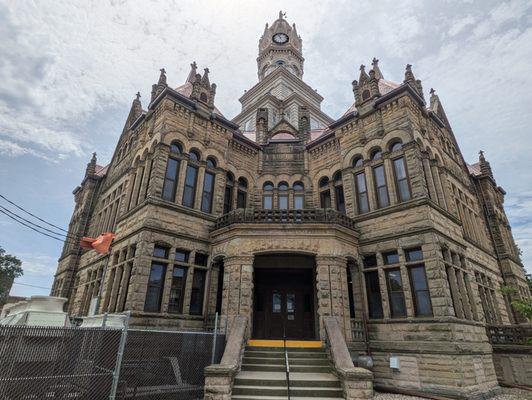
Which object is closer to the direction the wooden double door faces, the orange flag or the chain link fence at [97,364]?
the chain link fence

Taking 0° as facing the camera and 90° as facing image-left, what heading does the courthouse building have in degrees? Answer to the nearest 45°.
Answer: approximately 0°

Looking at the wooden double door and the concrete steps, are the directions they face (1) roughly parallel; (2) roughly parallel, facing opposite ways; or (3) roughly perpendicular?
roughly parallel

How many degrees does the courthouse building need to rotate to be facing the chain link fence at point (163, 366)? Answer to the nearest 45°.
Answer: approximately 45° to its right

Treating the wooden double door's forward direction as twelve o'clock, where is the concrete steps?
The concrete steps is roughly at 12 o'clock from the wooden double door.

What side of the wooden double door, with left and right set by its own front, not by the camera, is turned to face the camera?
front

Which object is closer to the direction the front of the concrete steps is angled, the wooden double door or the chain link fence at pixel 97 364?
the chain link fence

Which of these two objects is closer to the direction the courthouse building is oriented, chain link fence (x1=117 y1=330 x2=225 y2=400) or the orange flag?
the chain link fence

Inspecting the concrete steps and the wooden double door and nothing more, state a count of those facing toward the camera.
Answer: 2

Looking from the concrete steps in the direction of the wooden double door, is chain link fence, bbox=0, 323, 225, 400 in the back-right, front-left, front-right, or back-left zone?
back-left

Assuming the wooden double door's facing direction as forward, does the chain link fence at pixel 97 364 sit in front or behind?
in front

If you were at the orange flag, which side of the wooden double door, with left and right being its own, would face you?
right

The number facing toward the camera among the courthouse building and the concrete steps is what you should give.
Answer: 2

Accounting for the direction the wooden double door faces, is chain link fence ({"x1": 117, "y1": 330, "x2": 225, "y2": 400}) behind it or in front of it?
in front

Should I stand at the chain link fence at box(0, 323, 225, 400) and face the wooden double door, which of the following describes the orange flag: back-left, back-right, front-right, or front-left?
front-left
